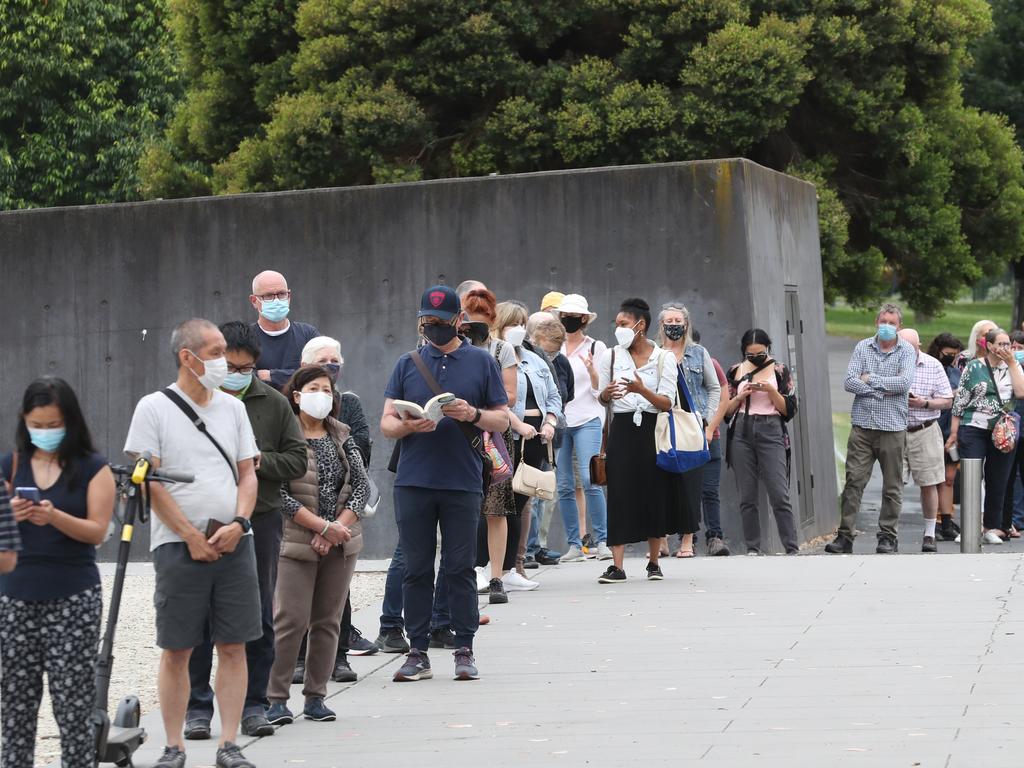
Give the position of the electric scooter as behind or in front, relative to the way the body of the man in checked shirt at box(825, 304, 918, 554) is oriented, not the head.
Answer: in front

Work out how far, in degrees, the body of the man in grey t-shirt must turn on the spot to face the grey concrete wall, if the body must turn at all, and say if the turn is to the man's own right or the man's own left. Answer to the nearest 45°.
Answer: approximately 135° to the man's own left

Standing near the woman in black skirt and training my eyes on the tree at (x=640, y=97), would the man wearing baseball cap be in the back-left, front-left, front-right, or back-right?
back-left

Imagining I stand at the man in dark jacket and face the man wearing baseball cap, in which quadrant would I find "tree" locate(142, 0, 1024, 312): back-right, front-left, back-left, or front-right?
front-left

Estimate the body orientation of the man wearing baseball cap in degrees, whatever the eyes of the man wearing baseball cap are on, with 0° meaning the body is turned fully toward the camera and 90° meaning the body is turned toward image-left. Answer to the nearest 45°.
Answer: approximately 0°

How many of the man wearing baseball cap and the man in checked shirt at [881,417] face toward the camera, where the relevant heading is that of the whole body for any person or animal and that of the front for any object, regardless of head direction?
2

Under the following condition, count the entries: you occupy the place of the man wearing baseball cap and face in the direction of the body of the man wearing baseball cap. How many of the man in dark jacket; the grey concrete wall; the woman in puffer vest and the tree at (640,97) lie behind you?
2

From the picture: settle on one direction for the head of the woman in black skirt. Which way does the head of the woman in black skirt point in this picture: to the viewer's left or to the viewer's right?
to the viewer's left

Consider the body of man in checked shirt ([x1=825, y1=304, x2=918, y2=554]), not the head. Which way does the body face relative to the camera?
toward the camera
